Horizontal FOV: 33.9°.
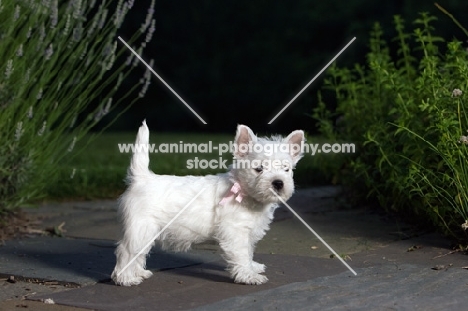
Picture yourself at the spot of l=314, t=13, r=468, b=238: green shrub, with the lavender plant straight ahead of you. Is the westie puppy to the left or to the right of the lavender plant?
left

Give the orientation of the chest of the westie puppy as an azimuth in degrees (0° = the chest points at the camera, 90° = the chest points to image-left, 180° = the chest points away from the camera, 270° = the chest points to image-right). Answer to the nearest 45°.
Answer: approximately 270°

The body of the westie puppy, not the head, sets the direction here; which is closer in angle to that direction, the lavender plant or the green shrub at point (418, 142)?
the green shrub

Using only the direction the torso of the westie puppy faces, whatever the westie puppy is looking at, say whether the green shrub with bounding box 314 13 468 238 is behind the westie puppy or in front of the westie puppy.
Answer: in front

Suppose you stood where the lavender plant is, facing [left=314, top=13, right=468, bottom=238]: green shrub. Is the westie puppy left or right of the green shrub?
right

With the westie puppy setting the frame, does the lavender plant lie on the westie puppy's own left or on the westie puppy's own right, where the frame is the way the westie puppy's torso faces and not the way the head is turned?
on the westie puppy's own left
